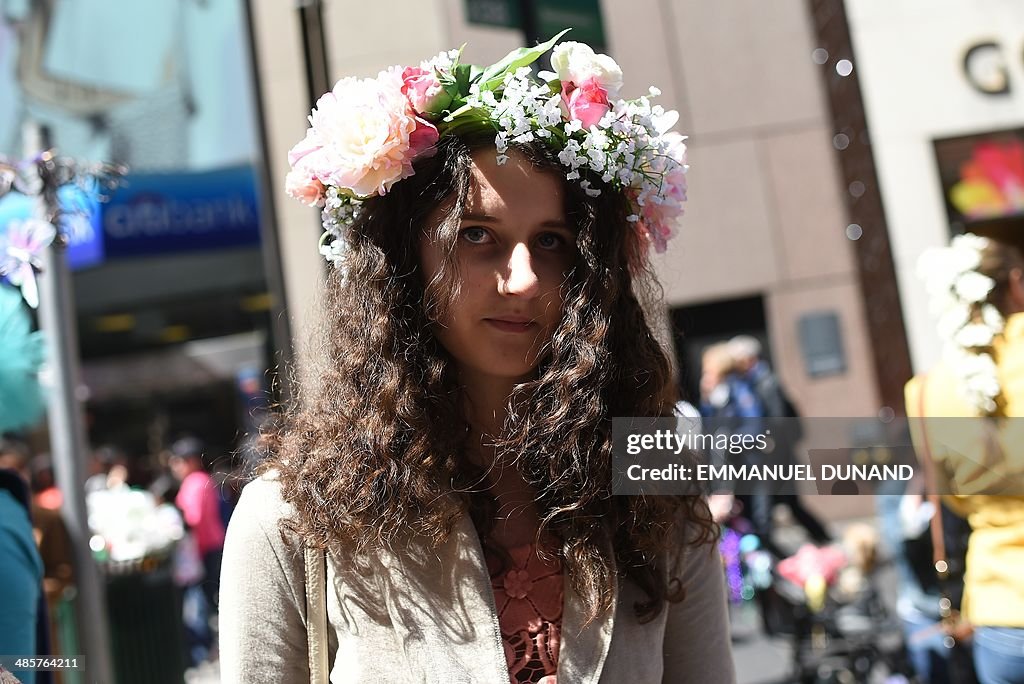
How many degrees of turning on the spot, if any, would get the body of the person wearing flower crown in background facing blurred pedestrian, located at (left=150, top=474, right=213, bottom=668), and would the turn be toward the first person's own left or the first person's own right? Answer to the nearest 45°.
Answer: approximately 90° to the first person's own left

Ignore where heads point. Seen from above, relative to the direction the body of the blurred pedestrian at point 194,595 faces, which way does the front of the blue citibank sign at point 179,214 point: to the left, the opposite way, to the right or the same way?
to the left

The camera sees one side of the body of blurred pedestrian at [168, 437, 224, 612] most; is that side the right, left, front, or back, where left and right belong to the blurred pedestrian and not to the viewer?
left

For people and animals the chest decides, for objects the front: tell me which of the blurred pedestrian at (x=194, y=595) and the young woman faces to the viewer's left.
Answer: the blurred pedestrian

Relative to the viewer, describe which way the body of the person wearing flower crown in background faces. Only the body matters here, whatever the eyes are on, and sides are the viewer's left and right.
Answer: facing away from the viewer and to the right of the viewer

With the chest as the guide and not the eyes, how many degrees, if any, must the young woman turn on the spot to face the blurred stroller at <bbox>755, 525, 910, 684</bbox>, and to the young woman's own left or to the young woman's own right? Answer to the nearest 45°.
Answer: approximately 135° to the young woman's own left

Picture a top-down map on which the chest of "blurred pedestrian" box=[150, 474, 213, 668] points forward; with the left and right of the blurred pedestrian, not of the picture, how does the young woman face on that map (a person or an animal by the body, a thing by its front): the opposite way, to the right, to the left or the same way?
to the left

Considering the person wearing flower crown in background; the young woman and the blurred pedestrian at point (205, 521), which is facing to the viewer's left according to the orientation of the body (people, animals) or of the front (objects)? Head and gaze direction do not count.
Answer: the blurred pedestrian
